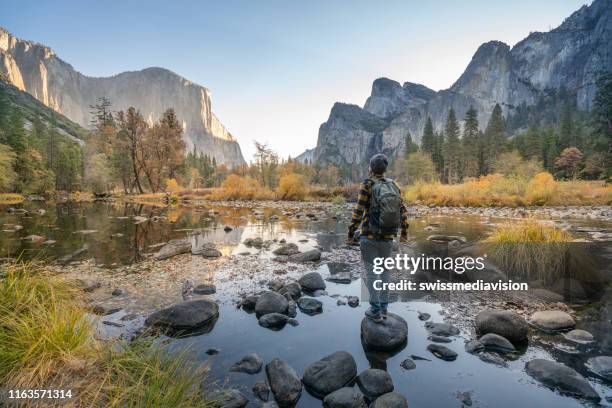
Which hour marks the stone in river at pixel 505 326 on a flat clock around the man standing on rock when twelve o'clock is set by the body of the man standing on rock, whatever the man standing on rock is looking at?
The stone in river is roughly at 4 o'clock from the man standing on rock.

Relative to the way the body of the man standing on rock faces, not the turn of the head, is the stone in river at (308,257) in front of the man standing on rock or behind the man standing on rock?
in front

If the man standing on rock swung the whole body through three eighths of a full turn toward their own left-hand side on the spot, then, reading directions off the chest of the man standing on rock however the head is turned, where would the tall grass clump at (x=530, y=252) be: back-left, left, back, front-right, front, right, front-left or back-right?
back-left

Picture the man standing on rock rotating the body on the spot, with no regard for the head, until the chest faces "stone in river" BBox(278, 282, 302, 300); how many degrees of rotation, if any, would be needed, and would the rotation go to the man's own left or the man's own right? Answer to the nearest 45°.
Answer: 0° — they already face it

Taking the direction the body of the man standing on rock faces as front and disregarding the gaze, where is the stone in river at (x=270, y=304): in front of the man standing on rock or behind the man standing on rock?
in front

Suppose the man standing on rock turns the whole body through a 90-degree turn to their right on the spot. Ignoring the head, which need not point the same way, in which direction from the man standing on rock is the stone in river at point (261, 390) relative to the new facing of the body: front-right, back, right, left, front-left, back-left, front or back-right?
back

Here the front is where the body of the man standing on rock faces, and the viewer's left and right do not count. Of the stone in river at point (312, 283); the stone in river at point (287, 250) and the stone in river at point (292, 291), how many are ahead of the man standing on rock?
3

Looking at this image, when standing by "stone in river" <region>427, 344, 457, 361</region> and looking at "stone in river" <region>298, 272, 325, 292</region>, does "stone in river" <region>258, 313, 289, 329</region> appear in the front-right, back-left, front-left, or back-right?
front-left

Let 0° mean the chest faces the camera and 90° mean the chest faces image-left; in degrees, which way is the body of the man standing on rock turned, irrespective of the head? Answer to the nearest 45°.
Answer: approximately 135°

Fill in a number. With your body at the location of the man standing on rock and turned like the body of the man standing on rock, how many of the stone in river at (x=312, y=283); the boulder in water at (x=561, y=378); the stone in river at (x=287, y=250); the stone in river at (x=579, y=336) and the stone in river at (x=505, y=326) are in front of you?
2

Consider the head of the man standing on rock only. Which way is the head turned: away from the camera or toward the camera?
away from the camera

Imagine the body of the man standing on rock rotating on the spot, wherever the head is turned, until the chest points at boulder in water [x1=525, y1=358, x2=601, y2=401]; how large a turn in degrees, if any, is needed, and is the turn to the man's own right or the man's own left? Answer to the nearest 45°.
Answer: approximately 135° to the man's own right
